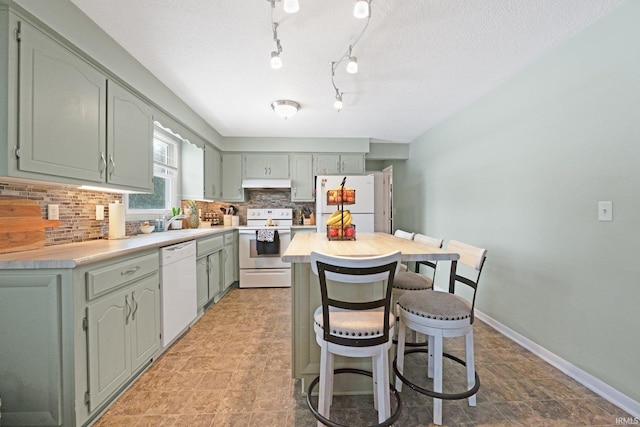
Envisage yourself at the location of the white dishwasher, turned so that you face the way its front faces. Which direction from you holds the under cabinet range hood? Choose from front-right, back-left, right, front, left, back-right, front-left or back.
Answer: left

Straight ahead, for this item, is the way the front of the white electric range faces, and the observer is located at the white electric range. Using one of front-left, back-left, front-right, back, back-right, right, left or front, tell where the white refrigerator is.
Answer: left

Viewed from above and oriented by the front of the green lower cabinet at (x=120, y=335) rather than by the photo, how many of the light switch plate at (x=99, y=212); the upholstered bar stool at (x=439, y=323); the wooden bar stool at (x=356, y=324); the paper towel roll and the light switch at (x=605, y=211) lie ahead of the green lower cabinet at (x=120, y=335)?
3

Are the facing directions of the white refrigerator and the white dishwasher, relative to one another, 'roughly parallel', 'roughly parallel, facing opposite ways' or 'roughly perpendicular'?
roughly perpendicular

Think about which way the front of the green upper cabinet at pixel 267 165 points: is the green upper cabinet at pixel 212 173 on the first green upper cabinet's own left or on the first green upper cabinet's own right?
on the first green upper cabinet's own right

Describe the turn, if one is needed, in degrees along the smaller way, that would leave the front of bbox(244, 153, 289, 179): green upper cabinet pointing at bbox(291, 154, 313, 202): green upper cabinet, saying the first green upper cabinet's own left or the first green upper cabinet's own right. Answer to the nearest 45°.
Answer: approximately 90° to the first green upper cabinet's own left

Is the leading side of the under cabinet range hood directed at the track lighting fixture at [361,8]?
yes

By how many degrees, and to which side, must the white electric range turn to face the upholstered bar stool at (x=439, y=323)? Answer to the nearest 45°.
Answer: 0° — it already faces it

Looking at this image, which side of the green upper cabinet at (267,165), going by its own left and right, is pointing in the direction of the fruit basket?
front

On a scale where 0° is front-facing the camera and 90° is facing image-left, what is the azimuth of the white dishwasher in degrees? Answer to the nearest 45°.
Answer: approximately 315°

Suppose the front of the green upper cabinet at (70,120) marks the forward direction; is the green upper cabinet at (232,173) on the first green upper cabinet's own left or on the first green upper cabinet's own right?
on the first green upper cabinet's own left

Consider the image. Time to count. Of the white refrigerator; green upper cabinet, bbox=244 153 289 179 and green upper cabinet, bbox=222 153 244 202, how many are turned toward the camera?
3

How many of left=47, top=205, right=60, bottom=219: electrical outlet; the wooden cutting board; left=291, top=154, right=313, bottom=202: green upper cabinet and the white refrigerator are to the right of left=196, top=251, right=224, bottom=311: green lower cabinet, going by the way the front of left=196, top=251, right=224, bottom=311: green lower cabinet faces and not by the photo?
2

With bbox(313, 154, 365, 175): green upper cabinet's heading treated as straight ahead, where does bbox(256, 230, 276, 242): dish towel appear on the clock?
The dish towel is roughly at 2 o'clock from the green upper cabinet.

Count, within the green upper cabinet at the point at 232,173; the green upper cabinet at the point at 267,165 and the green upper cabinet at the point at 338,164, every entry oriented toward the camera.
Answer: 3
